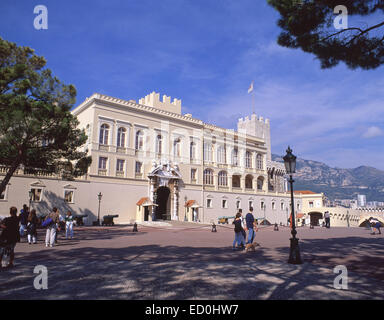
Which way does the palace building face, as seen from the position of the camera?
facing the viewer and to the right of the viewer

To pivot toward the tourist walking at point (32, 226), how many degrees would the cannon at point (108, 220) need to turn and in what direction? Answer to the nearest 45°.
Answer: approximately 90° to its right

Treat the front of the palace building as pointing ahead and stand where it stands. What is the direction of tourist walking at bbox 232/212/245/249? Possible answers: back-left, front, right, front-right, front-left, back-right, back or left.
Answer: front-right

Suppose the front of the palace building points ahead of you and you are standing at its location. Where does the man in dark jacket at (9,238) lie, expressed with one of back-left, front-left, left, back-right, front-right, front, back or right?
front-right

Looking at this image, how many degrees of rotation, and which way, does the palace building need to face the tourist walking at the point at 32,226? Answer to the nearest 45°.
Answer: approximately 45° to its right

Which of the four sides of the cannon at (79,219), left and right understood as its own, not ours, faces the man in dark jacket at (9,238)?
right

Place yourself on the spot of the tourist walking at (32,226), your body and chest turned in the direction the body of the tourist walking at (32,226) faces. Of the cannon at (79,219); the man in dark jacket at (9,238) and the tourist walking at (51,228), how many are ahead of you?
1

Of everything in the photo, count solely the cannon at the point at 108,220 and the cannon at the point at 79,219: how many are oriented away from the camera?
0
